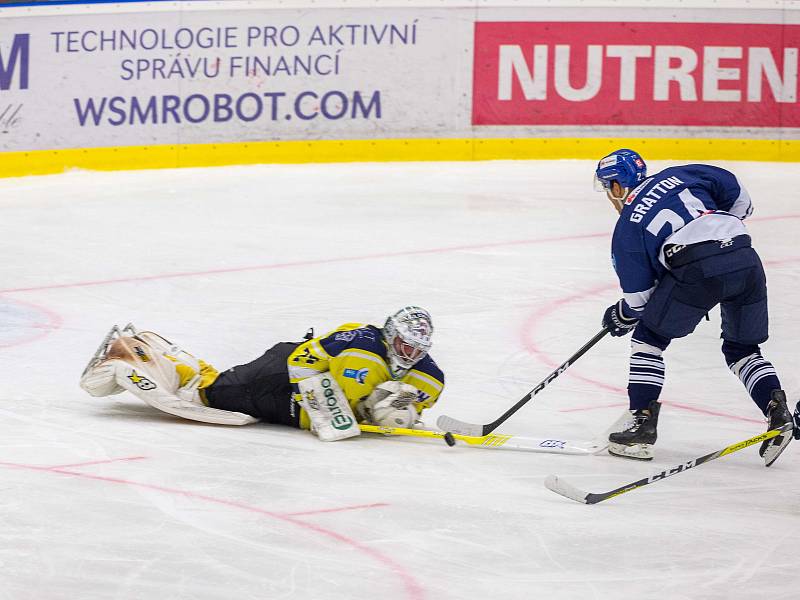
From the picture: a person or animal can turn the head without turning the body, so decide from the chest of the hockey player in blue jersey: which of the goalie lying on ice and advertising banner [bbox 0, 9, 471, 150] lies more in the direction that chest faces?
the advertising banner

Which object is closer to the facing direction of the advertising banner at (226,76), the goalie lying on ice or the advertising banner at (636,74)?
the goalie lying on ice

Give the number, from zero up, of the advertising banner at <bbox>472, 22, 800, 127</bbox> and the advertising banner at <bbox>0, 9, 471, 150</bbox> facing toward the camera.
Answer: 2

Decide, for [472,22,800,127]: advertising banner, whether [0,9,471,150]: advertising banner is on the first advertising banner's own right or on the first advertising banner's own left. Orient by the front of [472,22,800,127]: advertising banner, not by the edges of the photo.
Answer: on the first advertising banner's own right

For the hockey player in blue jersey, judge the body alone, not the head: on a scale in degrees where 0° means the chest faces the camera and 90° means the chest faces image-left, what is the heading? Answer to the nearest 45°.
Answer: approximately 135°

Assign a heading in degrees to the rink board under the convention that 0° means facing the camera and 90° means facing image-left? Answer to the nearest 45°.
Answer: approximately 0°

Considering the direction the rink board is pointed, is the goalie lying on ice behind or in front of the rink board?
in front

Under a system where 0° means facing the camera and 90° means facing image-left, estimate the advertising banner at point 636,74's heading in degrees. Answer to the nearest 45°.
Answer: approximately 0°

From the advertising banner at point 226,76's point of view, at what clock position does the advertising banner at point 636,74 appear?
the advertising banner at point 636,74 is roughly at 9 o'clock from the advertising banner at point 226,76.

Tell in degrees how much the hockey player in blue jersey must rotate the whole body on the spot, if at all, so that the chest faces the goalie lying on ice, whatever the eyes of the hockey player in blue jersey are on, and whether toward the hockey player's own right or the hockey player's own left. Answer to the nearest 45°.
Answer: approximately 45° to the hockey player's own left

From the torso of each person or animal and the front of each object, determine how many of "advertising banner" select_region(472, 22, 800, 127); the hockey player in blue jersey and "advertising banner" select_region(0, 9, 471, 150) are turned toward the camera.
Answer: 2
